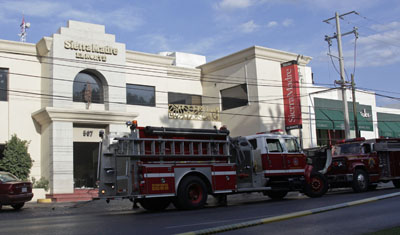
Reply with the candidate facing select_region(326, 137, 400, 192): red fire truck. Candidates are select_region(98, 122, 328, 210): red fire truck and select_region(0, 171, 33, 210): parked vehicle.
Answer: select_region(98, 122, 328, 210): red fire truck

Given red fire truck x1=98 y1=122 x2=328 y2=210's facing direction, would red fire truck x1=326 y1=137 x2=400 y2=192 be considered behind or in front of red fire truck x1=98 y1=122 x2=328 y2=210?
in front

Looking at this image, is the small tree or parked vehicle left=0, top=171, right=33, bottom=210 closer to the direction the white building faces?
the parked vehicle

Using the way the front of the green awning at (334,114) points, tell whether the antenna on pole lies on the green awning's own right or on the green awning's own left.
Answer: on the green awning's own right

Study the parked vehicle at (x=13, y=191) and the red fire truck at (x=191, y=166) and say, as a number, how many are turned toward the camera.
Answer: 0

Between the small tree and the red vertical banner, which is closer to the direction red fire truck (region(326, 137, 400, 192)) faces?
the small tree

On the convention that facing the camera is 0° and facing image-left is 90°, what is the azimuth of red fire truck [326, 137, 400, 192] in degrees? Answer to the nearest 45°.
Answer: approximately 45°

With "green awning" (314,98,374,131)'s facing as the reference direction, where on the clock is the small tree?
The small tree is roughly at 3 o'clock from the green awning.

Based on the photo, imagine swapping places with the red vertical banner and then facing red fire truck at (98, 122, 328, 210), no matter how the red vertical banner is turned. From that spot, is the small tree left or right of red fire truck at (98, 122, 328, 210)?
right

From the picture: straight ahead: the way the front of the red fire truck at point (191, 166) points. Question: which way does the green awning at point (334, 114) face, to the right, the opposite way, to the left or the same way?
to the right
